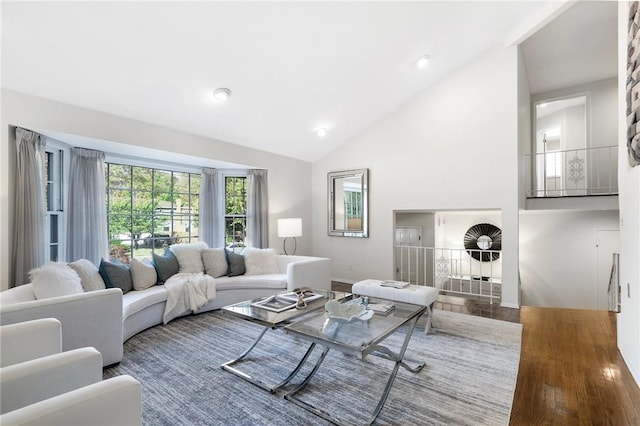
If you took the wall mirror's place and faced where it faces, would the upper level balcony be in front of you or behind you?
behind

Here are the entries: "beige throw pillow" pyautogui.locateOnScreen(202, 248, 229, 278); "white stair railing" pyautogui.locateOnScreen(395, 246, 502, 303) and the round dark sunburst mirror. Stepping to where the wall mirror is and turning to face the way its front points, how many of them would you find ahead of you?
1

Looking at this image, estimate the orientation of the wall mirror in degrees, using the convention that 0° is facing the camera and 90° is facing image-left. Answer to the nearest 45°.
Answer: approximately 45°

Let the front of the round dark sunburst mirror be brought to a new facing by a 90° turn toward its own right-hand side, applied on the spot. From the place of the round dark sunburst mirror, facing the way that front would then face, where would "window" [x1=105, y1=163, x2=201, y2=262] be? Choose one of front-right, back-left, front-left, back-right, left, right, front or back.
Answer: front-left

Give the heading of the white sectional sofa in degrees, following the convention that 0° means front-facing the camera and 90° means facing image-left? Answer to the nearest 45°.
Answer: approximately 315°

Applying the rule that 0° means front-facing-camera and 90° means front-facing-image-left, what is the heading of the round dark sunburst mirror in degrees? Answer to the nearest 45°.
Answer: approximately 0°

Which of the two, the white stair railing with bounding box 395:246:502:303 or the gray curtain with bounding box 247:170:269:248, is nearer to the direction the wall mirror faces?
the gray curtain

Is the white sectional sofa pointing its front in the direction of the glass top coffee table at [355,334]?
yes

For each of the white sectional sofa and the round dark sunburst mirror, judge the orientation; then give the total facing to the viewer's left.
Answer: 0

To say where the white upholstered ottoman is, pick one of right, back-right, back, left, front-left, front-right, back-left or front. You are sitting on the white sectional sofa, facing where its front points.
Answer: front-left
